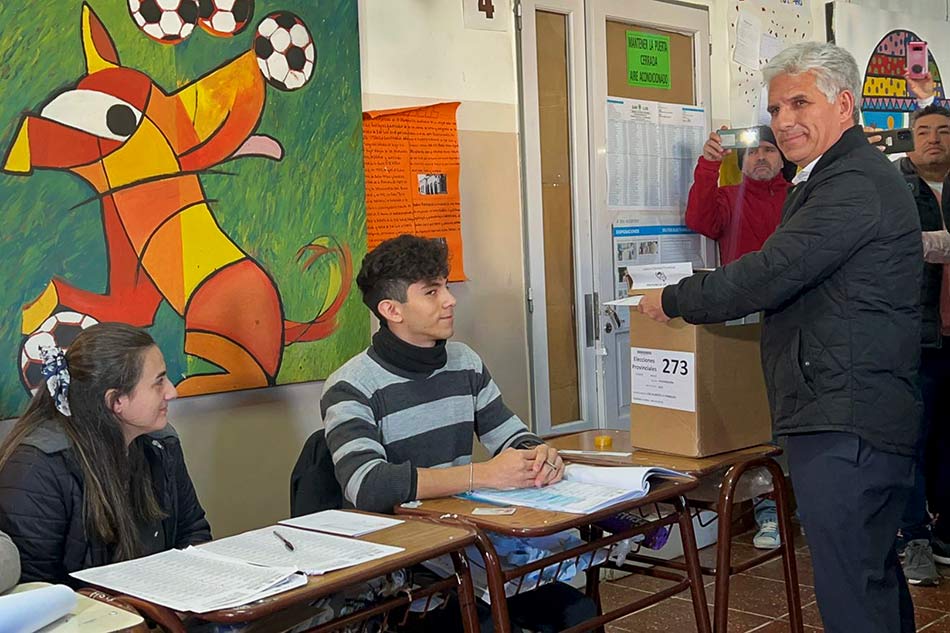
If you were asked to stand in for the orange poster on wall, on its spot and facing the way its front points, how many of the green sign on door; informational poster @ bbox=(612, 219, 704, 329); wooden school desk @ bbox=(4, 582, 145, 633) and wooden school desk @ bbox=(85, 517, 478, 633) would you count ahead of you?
2

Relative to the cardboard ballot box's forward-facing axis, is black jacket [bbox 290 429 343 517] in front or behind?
in front

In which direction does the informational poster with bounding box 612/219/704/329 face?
toward the camera

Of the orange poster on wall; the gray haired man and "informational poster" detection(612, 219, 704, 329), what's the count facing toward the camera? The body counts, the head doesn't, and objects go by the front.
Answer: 2

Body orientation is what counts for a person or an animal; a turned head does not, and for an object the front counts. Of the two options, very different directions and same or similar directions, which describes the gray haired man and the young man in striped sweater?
very different directions

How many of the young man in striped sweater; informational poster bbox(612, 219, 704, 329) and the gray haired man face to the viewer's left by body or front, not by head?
1

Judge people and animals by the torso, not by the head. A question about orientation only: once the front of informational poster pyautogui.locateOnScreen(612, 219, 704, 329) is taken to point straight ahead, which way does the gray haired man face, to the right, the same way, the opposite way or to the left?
to the right

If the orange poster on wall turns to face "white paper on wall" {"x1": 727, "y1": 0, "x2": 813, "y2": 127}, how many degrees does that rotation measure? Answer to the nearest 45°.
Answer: approximately 135° to its left

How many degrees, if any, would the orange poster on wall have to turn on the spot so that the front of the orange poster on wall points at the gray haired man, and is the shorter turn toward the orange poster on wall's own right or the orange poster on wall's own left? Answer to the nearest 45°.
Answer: approximately 45° to the orange poster on wall's own left

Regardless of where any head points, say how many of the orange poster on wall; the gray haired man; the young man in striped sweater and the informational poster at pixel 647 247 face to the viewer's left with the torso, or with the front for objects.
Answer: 1

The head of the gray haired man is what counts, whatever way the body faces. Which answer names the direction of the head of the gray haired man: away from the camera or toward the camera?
toward the camera

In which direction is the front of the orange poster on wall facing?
toward the camera

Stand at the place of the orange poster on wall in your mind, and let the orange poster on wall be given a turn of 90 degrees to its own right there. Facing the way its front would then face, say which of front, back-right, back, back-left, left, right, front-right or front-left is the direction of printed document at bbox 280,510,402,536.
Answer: left

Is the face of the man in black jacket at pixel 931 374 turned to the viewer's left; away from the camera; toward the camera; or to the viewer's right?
toward the camera

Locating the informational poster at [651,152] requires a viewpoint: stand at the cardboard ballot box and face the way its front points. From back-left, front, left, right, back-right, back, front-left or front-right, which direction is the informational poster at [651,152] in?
back-right

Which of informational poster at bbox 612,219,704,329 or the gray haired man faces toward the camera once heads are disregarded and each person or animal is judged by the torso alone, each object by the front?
the informational poster

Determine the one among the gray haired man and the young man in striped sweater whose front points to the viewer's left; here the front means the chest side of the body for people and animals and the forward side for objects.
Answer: the gray haired man

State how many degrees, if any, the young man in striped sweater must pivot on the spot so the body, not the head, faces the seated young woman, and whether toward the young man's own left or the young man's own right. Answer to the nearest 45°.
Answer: approximately 90° to the young man's own right

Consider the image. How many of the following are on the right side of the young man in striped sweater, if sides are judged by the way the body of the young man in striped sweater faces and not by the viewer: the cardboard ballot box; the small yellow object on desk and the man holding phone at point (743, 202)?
0

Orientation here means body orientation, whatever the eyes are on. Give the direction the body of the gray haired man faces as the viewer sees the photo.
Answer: to the viewer's left

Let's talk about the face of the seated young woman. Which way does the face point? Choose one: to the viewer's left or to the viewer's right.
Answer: to the viewer's right

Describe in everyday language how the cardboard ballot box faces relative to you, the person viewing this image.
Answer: facing the viewer and to the left of the viewer

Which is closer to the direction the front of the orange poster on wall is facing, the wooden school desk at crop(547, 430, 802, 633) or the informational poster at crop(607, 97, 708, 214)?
the wooden school desk

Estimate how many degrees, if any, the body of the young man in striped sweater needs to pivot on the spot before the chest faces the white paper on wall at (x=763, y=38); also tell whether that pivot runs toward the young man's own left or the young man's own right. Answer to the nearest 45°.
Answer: approximately 90° to the young man's own left

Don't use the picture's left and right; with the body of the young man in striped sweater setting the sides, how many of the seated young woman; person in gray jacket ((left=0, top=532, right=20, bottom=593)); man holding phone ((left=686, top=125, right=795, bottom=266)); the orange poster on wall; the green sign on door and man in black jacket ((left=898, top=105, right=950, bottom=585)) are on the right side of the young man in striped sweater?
2

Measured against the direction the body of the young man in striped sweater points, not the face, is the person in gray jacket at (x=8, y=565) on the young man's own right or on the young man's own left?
on the young man's own right
